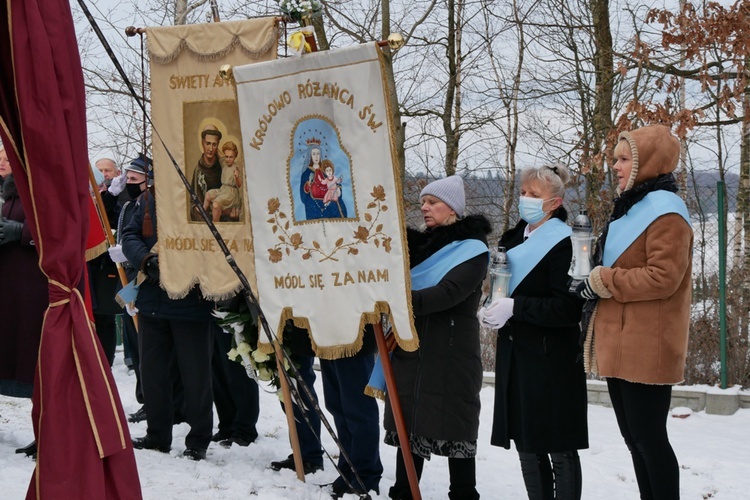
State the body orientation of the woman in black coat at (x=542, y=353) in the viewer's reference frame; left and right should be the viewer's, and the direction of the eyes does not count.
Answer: facing the viewer and to the left of the viewer

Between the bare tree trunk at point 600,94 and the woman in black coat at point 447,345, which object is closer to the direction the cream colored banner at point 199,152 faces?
the woman in black coat

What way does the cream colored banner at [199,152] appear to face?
toward the camera

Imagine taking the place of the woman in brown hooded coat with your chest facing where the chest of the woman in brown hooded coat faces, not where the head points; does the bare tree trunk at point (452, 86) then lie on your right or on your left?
on your right

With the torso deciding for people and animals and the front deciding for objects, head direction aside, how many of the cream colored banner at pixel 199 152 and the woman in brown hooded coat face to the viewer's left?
1

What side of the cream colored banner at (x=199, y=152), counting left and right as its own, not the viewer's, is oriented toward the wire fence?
left

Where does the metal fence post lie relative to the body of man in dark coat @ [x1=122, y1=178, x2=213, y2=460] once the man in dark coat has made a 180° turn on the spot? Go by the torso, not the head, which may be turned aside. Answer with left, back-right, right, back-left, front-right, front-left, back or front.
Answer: front-right

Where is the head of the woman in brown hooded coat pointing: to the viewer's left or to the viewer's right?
to the viewer's left

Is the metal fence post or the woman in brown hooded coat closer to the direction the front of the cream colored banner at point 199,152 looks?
the woman in brown hooded coat

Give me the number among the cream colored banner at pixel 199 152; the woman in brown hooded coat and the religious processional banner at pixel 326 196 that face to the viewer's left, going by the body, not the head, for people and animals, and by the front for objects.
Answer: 1

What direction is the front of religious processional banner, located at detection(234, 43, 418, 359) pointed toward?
toward the camera

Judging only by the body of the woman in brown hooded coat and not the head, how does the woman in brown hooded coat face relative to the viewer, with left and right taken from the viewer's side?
facing to the left of the viewer

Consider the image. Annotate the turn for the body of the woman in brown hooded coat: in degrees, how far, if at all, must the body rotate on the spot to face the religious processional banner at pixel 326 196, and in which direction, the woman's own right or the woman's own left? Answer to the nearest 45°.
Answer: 0° — they already face it

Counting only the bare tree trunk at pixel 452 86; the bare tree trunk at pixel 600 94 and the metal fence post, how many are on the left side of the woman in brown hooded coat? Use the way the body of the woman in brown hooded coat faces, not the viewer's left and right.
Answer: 0

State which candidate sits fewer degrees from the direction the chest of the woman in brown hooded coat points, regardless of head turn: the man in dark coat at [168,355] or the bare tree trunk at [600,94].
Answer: the man in dark coat

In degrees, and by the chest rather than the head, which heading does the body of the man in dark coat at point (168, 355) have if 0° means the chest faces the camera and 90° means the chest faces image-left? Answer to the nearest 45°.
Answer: approximately 45°

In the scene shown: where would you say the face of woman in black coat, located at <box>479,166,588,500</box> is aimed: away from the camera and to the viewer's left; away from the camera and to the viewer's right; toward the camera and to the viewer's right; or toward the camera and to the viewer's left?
toward the camera and to the viewer's left

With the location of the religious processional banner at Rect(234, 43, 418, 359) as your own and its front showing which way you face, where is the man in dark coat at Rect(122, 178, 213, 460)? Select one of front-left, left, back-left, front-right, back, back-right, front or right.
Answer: back-right
